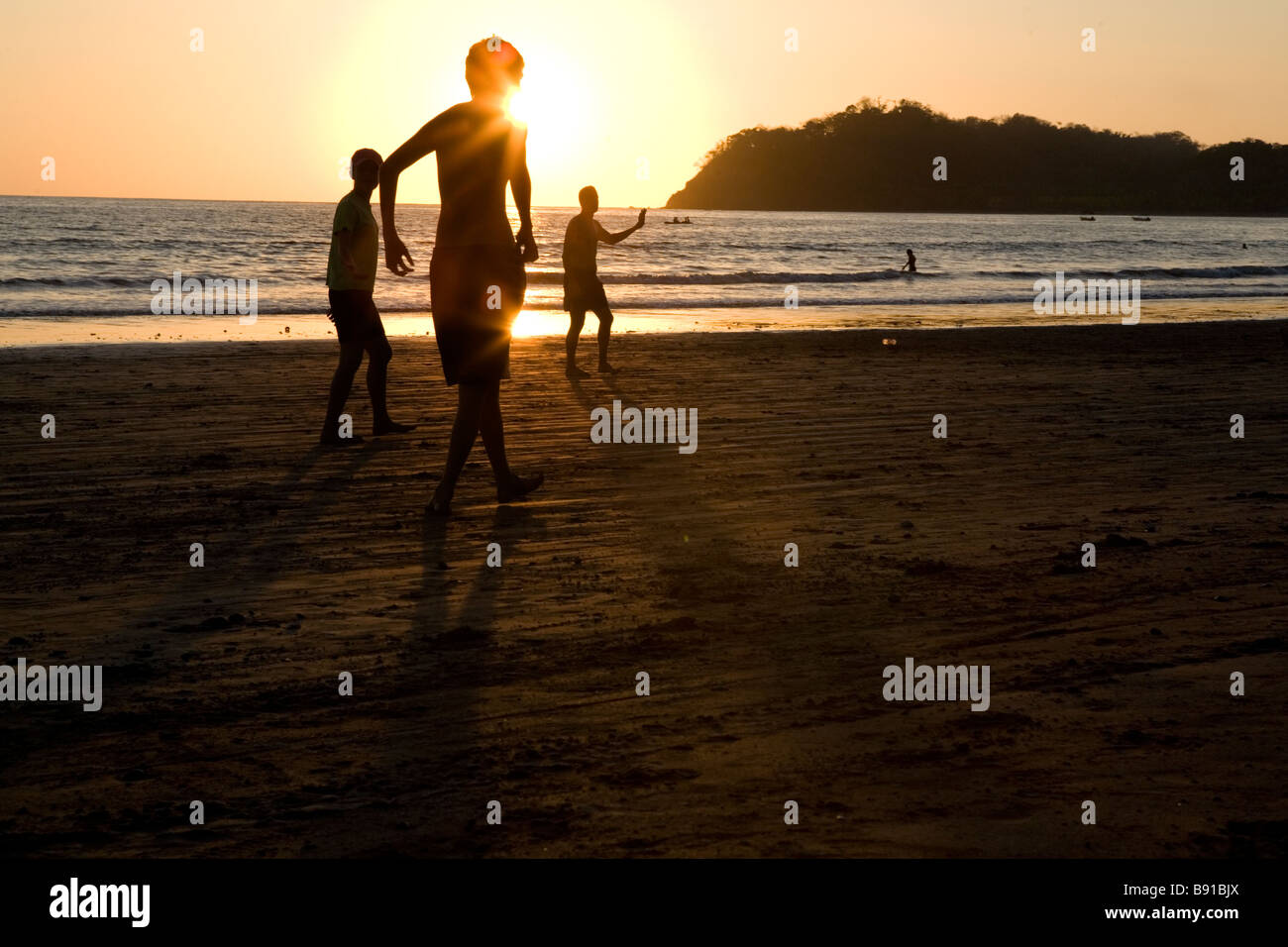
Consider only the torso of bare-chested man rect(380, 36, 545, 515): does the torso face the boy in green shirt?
no

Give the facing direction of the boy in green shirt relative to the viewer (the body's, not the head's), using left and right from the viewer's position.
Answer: facing to the right of the viewer

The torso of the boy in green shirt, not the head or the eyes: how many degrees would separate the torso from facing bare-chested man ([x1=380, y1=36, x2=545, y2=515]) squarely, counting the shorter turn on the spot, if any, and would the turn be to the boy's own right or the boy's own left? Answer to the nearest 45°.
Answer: approximately 90° to the boy's own right

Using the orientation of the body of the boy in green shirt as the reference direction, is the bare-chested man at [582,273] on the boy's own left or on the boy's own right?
on the boy's own left
